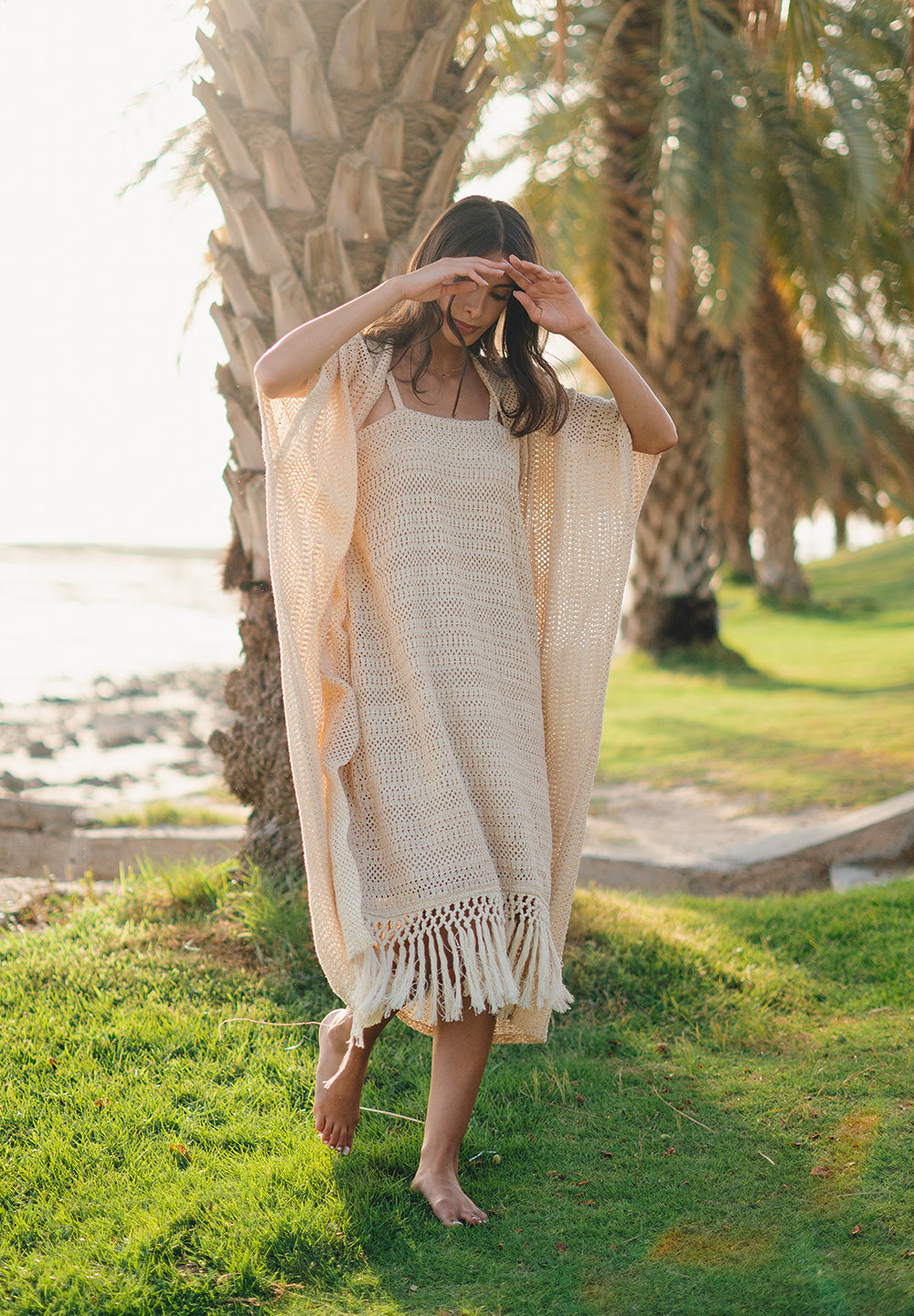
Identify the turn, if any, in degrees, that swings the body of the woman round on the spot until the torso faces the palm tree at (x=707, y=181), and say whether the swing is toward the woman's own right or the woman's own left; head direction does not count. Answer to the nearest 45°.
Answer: approximately 180°

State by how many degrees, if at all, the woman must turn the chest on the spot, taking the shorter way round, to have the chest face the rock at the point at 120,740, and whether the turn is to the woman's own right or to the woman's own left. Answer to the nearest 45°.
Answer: approximately 180°

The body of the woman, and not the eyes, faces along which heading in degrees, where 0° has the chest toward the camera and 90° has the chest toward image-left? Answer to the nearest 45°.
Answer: approximately 0°

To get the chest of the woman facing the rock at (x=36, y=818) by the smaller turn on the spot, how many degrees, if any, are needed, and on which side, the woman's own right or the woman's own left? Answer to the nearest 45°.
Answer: approximately 135° to the woman's own right
